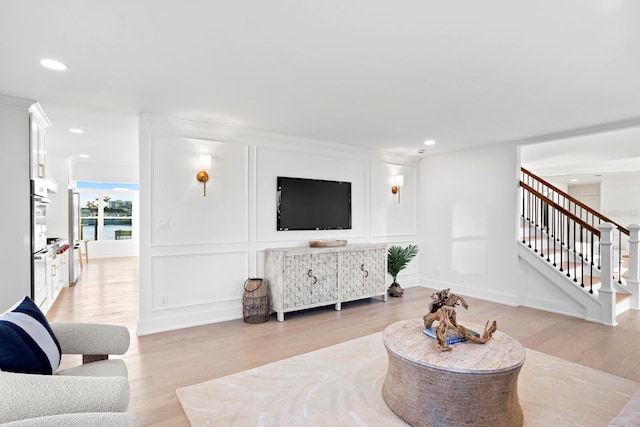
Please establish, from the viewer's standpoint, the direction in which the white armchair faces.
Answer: facing to the right of the viewer

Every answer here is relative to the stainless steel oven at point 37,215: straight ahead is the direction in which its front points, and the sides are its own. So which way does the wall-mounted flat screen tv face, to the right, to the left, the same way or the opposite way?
to the right

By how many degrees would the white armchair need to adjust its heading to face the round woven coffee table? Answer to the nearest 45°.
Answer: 0° — it already faces it

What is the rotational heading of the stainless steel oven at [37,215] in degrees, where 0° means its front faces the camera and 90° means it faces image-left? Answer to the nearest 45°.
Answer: approximately 270°

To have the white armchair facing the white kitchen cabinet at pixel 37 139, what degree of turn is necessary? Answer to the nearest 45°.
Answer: approximately 90° to its left

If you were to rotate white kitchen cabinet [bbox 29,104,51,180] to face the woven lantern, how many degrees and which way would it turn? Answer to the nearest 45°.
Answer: approximately 45° to its right

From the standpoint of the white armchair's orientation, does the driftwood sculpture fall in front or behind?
in front

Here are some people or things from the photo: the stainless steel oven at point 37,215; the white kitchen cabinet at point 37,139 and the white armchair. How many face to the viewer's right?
3

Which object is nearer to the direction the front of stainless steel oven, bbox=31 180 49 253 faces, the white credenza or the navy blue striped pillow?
the white credenza

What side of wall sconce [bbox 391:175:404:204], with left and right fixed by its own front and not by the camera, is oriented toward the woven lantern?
right

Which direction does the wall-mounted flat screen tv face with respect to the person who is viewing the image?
facing the viewer and to the right of the viewer

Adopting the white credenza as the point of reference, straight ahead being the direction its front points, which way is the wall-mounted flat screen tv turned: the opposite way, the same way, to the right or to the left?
the same way

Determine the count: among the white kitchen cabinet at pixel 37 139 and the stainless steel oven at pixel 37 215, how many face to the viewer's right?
2

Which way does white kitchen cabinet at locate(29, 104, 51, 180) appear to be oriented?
to the viewer's right

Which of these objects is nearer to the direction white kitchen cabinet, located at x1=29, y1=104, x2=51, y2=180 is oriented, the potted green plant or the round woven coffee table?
the potted green plant

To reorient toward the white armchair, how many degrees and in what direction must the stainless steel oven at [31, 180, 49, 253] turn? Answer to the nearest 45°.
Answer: approximately 90° to its right

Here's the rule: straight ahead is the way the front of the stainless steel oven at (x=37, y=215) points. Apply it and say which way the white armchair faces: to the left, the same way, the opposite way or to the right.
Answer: the same way

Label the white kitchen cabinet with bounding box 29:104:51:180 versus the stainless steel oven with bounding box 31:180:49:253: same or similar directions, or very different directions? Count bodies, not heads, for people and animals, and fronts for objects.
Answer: same or similar directions
